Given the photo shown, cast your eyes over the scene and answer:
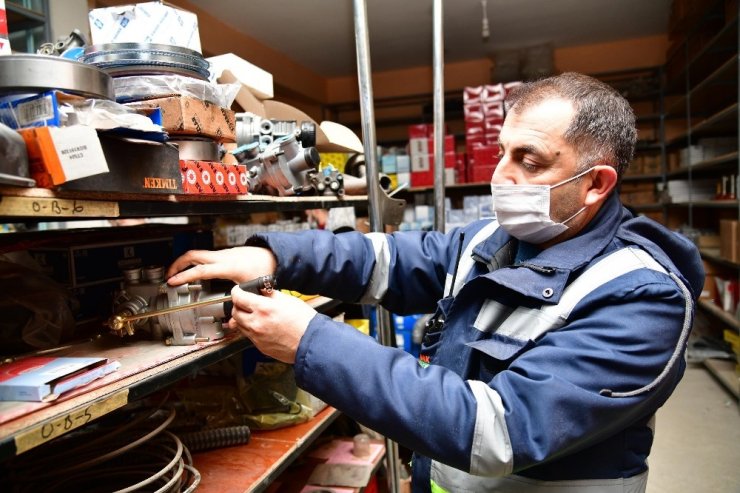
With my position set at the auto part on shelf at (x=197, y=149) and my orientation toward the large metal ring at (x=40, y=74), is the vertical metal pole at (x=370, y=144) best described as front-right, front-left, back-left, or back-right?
back-left

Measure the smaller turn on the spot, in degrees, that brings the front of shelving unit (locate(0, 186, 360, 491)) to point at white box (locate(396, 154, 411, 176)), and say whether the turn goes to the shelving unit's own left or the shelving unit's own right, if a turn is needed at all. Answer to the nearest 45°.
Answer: approximately 90° to the shelving unit's own left

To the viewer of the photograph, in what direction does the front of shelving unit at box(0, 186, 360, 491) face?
facing the viewer and to the right of the viewer

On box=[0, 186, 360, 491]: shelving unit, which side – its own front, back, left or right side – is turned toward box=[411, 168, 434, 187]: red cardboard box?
left

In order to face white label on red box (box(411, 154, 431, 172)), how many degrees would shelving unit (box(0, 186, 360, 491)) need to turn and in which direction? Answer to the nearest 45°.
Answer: approximately 90° to its left

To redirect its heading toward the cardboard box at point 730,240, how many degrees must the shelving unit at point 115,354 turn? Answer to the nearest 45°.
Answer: approximately 45° to its left

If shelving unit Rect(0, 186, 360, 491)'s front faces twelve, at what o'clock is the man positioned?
The man is roughly at 11 o'clock from the shelving unit.

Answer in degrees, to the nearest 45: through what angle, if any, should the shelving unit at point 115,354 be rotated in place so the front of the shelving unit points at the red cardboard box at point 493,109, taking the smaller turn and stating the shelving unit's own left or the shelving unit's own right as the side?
approximately 90° to the shelving unit's own left
